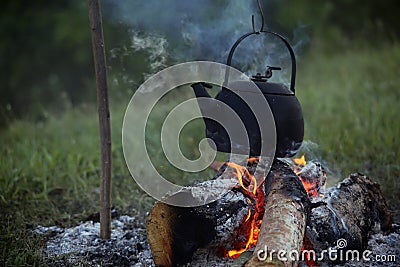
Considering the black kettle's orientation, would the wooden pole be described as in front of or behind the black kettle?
in front

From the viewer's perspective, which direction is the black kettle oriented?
to the viewer's left

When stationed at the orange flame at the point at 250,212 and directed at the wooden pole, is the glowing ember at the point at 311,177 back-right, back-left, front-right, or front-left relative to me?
back-right
